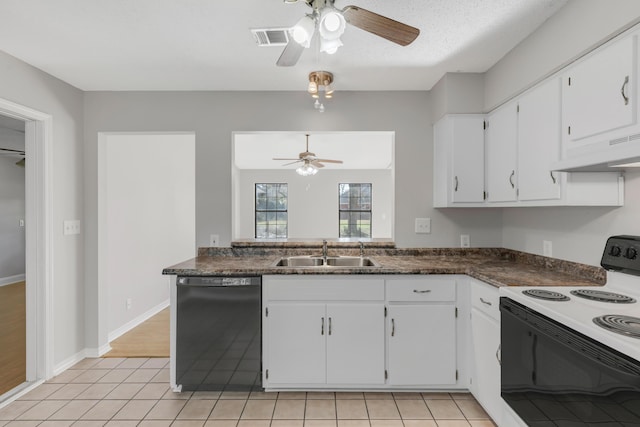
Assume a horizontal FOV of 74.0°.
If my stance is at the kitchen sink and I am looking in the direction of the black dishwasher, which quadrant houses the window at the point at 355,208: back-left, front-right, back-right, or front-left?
back-right

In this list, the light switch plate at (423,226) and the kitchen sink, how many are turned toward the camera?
2

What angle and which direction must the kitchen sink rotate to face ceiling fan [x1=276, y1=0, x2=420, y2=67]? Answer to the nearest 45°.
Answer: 0° — it already faces it

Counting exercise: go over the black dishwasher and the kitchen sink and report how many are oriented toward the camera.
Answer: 2

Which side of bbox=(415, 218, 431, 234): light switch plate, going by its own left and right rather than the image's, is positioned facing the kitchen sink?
right

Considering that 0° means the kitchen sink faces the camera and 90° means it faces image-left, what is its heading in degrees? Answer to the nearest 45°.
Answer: approximately 0°
